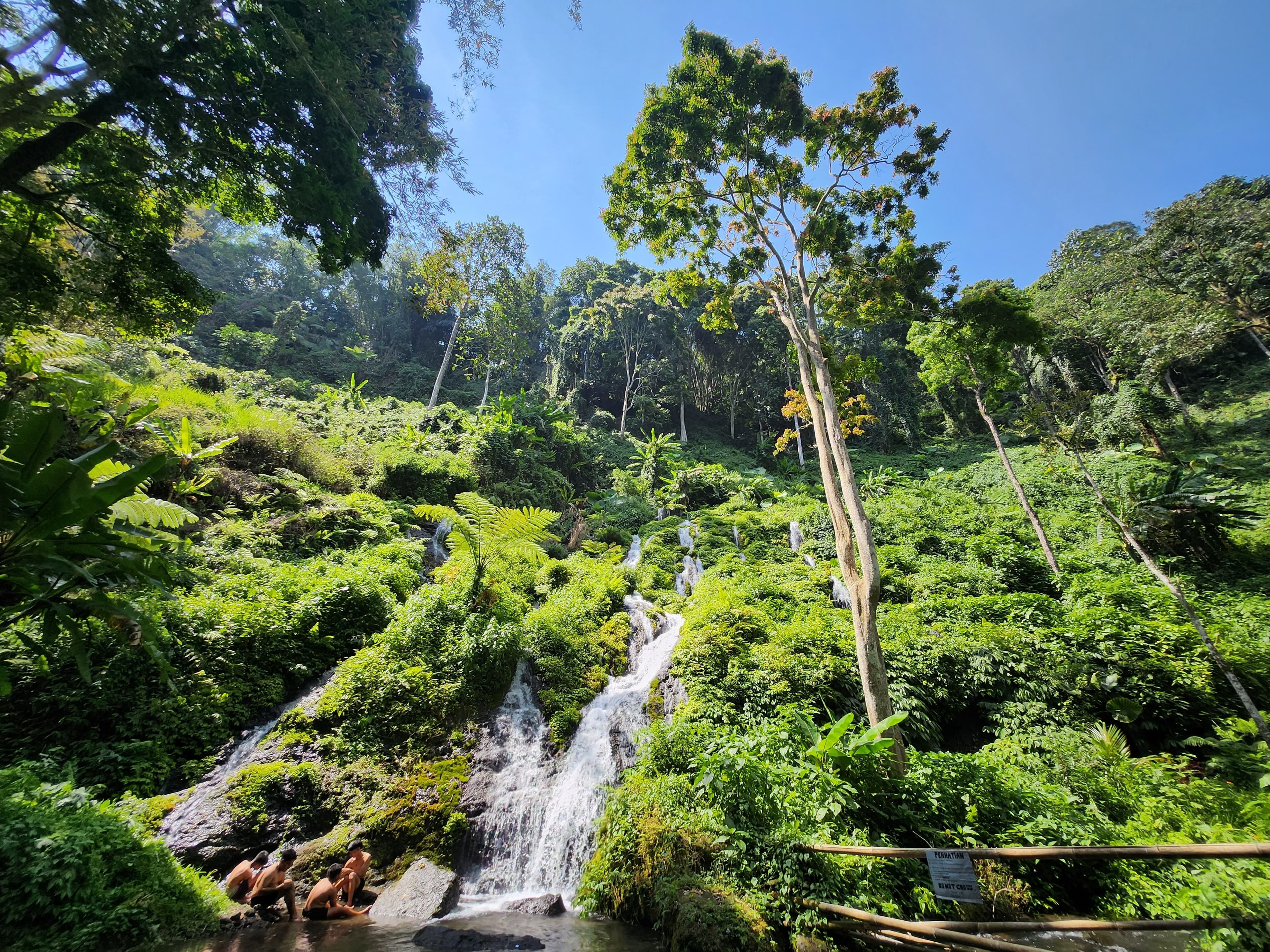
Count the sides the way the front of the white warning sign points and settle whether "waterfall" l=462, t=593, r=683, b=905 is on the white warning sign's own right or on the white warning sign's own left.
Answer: on the white warning sign's own right

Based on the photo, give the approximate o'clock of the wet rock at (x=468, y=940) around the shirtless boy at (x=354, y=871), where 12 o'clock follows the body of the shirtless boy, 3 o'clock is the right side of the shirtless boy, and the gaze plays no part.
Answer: The wet rock is roughly at 9 o'clock from the shirtless boy.

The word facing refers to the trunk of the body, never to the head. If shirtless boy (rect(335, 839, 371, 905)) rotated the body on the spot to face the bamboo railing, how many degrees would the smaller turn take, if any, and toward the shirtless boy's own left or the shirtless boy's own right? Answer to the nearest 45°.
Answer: approximately 90° to the shirtless boy's own left

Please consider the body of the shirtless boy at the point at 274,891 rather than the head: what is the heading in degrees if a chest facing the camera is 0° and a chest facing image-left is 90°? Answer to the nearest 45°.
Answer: approximately 270°

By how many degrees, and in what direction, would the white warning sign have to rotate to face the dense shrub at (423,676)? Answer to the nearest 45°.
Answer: approximately 90° to its right

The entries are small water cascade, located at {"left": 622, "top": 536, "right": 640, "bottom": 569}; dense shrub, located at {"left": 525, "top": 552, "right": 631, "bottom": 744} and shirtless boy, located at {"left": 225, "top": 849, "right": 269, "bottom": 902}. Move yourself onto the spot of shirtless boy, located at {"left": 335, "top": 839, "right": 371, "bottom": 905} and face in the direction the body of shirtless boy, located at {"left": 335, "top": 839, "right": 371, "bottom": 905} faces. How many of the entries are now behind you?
2

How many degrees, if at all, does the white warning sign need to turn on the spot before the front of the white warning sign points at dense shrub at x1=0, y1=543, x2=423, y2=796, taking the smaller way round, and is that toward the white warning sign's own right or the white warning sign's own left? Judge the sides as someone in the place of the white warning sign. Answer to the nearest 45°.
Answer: approximately 90° to the white warning sign's own right
